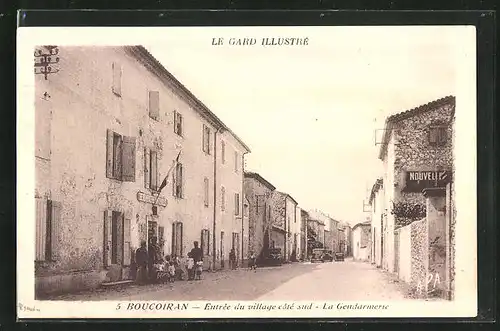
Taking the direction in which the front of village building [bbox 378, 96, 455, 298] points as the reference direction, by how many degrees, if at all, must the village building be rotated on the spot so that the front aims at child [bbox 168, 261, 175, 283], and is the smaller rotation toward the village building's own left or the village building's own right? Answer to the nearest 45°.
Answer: approximately 45° to the village building's own right

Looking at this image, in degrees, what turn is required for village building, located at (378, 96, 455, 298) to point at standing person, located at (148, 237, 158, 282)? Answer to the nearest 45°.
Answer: approximately 45° to its right

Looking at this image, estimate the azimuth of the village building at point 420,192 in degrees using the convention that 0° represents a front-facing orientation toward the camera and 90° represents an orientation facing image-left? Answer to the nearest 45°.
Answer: approximately 45°

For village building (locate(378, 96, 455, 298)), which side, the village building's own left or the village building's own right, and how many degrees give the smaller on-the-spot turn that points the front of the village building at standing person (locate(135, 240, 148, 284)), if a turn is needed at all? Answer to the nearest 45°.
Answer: approximately 45° to the village building's own right
